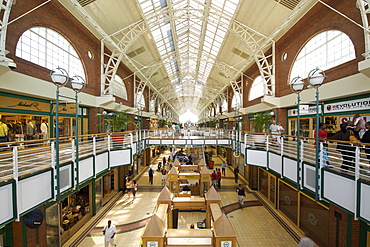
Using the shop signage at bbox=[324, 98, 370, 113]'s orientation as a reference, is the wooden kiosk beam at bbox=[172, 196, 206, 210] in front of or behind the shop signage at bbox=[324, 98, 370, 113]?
in front

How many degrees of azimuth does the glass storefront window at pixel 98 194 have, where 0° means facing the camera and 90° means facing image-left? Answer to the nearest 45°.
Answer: approximately 315°

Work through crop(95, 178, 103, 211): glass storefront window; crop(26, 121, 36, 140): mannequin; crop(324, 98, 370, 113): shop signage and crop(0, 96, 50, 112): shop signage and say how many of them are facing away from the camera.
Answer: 0

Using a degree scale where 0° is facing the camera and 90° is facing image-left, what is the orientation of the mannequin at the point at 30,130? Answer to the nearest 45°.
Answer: approximately 315°

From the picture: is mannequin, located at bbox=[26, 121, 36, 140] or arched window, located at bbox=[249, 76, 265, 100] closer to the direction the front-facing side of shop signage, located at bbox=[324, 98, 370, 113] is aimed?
the mannequin

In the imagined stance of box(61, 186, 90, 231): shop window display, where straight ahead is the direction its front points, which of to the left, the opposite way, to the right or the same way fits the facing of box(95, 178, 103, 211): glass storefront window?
the same way

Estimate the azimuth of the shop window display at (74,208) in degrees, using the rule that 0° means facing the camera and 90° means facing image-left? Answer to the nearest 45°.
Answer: approximately 315°

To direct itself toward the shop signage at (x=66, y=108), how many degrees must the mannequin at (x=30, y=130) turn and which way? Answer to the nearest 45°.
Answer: approximately 90° to its left

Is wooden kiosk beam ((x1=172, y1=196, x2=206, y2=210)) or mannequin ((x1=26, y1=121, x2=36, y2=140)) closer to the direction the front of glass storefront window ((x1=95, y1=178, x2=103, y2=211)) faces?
the wooden kiosk beam

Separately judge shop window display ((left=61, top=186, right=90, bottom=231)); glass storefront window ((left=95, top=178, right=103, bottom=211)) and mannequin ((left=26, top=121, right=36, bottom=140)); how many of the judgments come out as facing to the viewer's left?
0

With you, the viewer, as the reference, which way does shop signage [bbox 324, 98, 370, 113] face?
facing the viewer and to the left of the viewer

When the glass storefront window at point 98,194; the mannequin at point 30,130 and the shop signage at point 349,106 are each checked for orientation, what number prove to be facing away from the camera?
0

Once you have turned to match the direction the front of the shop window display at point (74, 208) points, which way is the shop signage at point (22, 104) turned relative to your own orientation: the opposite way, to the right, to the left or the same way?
the same way

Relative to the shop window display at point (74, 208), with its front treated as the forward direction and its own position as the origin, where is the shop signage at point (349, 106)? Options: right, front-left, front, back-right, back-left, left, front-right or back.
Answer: front

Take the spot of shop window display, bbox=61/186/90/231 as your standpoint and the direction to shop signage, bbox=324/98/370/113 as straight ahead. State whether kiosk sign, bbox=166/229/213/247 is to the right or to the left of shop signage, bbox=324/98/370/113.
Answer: right

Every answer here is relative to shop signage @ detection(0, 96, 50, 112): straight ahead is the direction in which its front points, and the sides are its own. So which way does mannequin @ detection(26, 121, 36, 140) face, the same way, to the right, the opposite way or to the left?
the same way
